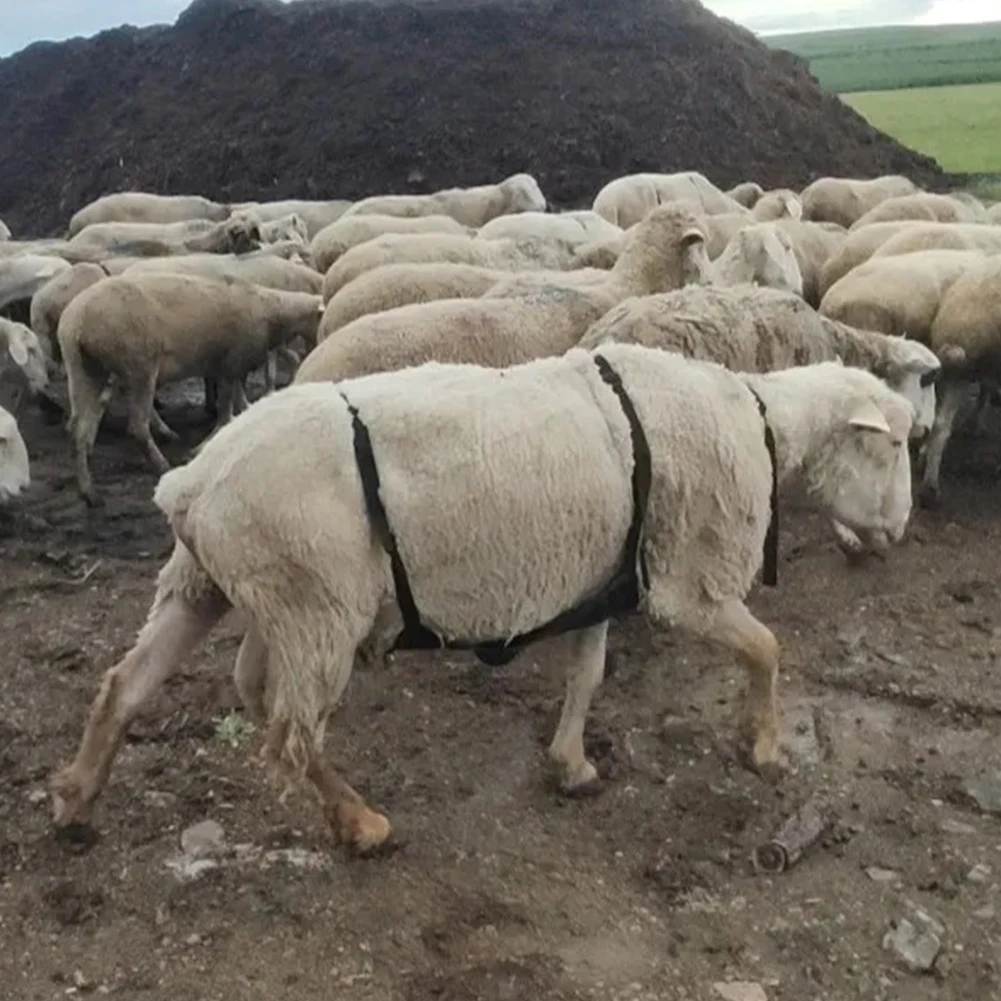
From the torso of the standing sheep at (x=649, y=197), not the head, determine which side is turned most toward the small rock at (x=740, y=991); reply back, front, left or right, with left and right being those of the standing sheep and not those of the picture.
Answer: right

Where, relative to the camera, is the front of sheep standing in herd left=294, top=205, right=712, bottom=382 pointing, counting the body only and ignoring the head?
to the viewer's right

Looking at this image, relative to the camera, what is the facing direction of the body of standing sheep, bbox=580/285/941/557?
to the viewer's right

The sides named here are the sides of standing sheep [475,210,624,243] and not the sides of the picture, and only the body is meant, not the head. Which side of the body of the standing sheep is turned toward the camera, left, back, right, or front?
right

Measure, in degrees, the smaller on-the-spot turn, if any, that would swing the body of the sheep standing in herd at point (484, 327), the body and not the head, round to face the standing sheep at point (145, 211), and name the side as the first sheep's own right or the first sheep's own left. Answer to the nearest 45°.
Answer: approximately 90° to the first sheep's own left

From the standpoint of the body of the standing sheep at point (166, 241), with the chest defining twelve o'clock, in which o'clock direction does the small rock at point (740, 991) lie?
The small rock is roughly at 3 o'clock from the standing sheep.

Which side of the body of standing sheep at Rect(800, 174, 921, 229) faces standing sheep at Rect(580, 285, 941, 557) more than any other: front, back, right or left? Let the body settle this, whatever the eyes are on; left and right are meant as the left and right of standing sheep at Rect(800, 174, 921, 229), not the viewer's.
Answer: right

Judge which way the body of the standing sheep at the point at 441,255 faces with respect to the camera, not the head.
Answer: to the viewer's right

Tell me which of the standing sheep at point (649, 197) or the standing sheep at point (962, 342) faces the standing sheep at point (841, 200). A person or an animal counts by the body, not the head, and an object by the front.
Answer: the standing sheep at point (649, 197)

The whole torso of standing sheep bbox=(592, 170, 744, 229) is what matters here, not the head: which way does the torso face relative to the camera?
to the viewer's right
